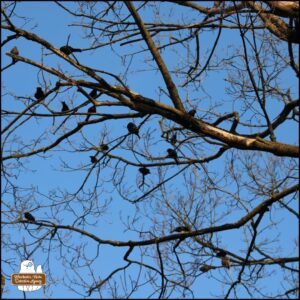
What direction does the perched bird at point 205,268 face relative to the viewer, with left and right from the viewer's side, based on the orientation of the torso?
facing to the left of the viewer

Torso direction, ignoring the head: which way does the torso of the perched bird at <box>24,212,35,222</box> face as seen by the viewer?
to the viewer's left

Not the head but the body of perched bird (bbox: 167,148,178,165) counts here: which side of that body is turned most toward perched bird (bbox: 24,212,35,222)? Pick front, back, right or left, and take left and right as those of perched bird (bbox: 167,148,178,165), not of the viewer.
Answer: front
